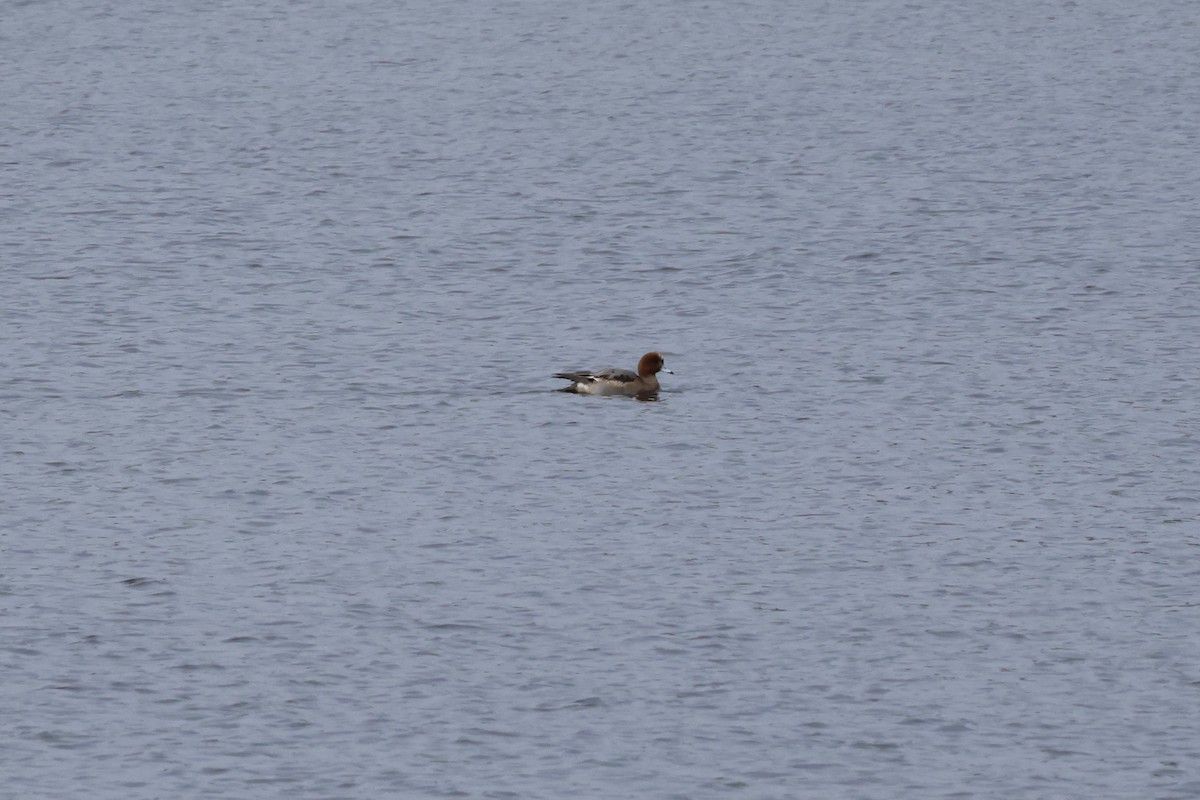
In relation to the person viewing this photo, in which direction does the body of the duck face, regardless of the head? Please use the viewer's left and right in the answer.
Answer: facing to the right of the viewer
